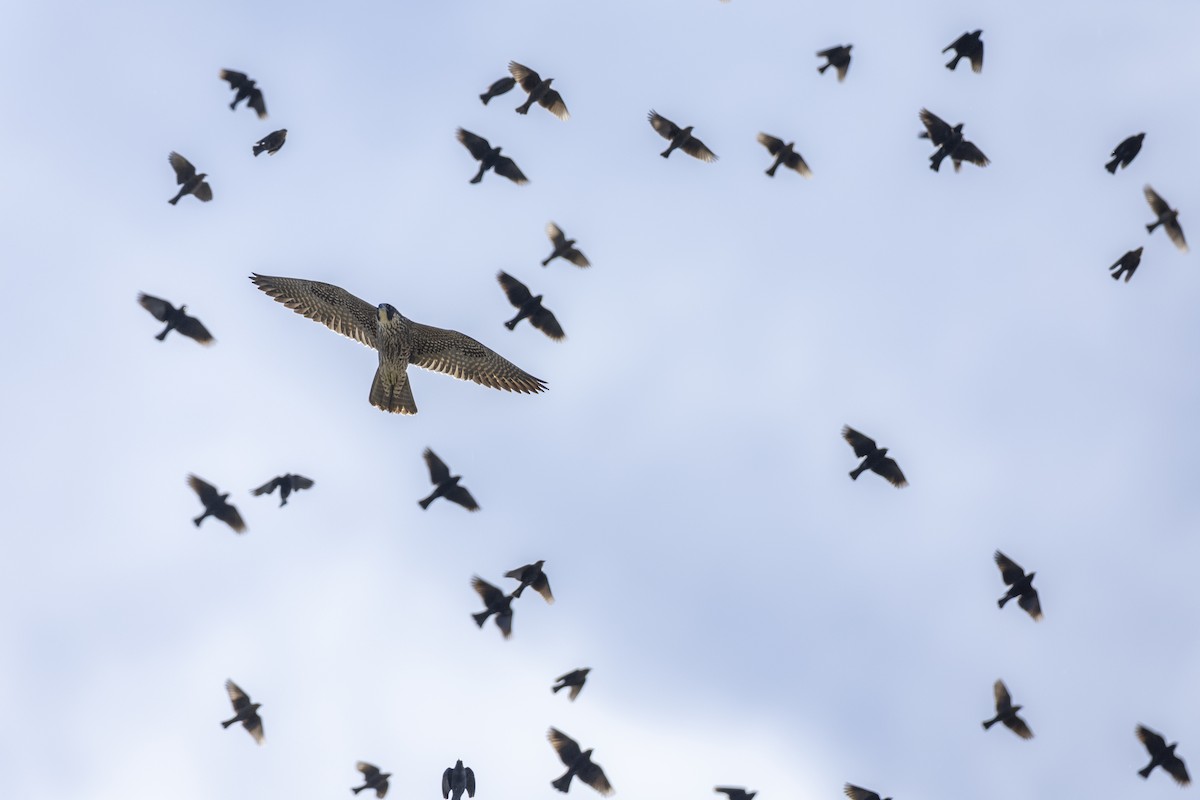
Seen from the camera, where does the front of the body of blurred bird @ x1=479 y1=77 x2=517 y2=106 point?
to the viewer's right

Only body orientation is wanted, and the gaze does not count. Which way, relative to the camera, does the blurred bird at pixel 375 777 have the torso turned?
to the viewer's right

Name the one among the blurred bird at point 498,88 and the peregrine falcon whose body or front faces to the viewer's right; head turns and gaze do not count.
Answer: the blurred bird

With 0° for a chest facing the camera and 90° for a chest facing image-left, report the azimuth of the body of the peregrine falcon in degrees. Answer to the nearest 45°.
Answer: approximately 0°

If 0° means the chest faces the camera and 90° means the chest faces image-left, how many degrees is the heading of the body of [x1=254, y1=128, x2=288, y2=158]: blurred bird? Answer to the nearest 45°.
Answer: approximately 270°
